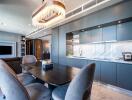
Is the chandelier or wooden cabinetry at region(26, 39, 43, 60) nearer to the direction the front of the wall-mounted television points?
the chandelier

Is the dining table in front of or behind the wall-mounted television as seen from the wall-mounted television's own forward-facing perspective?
in front

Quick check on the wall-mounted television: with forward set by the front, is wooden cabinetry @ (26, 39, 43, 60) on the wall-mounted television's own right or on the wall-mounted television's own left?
on the wall-mounted television's own left

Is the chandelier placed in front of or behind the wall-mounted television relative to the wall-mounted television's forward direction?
in front

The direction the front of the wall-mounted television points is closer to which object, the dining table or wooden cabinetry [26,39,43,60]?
the dining table
